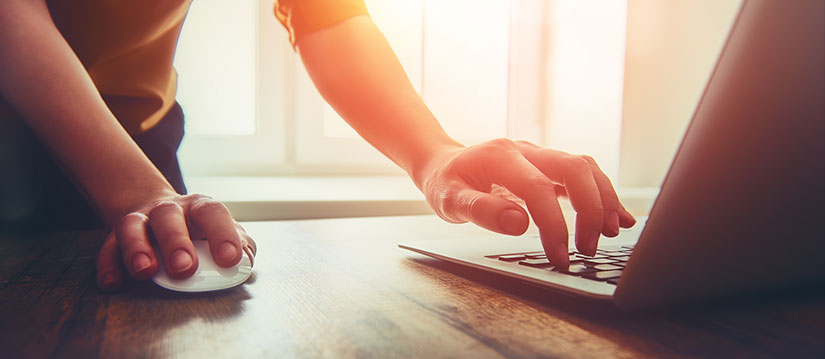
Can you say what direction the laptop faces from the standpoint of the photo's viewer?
facing away from the viewer and to the left of the viewer

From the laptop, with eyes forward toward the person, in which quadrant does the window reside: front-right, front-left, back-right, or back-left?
front-right

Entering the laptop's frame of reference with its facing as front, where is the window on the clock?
The window is roughly at 1 o'clock from the laptop.

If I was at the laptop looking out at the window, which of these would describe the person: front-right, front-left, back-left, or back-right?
front-left

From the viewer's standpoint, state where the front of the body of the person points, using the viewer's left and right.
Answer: facing the viewer and to the right of the viewer
